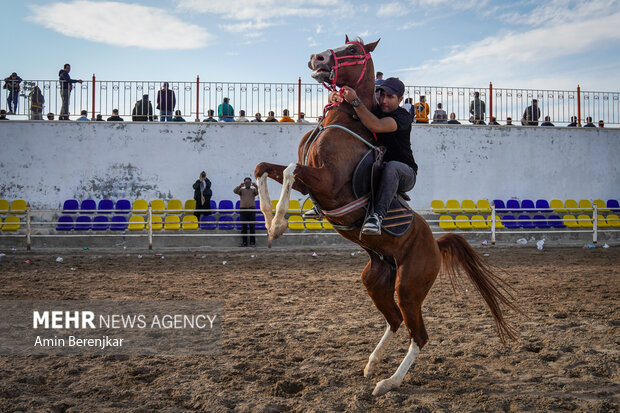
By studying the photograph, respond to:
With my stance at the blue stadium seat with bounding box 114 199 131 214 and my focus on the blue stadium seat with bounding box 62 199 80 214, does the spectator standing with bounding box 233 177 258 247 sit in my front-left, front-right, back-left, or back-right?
back-left

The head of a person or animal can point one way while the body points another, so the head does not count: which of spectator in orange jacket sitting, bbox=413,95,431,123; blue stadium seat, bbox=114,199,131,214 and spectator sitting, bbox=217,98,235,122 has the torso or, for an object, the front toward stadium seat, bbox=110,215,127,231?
the blue stadium seat

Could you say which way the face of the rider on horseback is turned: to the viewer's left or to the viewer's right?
to the viewer's left

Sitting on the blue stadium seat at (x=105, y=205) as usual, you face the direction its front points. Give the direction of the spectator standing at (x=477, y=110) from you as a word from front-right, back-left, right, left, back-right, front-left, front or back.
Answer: left

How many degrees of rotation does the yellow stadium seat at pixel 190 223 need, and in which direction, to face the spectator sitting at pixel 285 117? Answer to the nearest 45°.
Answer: approximately 135° to its left

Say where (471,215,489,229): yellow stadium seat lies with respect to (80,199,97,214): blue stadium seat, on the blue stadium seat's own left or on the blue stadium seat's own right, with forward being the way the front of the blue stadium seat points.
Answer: on the blue stadium seat's own left

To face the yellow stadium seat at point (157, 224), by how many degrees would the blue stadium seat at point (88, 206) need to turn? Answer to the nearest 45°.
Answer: approximately 45° to its left
